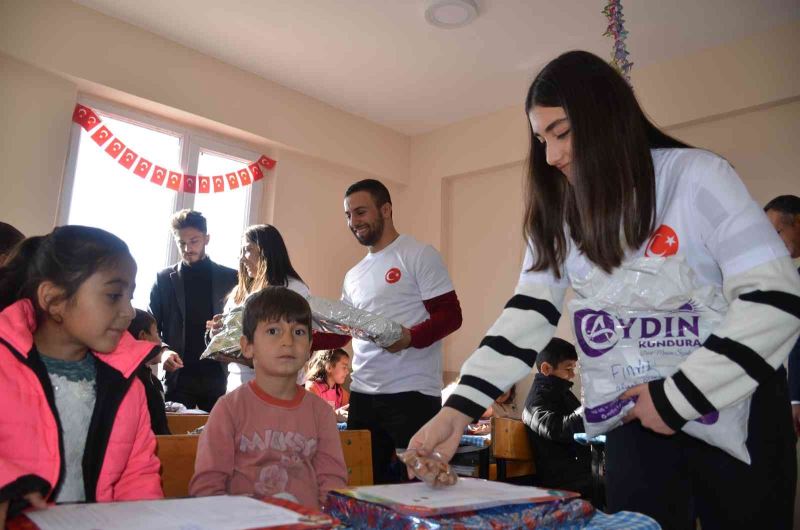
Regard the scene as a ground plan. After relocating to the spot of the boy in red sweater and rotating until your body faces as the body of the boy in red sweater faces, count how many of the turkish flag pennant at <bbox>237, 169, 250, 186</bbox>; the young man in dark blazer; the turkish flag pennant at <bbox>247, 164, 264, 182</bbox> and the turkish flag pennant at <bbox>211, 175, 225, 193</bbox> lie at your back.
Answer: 4

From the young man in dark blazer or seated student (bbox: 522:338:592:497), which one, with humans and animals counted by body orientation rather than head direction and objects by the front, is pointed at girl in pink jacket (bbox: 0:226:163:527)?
the young man in dark blazer

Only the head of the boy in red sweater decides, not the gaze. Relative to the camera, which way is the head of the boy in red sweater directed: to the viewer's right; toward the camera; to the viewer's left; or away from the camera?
toward the camera

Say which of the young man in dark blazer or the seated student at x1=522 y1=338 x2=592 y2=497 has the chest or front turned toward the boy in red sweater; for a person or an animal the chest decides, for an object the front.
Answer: the young man in dark blazer

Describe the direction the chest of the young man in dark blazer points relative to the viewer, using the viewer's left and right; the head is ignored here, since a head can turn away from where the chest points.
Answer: facing the viewer

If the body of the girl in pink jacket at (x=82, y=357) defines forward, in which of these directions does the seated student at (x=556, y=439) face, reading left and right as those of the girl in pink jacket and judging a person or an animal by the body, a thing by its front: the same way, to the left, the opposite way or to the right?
the same way

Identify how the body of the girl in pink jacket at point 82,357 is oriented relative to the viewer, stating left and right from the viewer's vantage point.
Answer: facing the viewer and to the right of the viewer

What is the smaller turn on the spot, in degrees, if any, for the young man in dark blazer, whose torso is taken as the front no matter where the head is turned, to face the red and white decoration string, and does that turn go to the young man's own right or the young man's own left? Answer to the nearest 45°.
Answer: approximately 180°

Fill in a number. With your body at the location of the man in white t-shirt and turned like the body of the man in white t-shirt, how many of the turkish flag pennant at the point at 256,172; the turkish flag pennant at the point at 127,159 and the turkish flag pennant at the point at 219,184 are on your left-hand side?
0

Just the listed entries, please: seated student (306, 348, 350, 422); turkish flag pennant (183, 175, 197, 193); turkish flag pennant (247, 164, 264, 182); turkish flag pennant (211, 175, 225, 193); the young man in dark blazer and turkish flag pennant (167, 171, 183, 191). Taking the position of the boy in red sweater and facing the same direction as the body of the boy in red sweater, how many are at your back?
6

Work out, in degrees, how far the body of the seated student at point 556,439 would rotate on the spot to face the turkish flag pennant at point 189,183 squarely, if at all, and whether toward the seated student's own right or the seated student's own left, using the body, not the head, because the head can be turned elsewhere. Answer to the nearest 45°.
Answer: approximately 180°

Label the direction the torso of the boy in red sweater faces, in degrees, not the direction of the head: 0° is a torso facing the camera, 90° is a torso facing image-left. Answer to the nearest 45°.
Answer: approximately 0°

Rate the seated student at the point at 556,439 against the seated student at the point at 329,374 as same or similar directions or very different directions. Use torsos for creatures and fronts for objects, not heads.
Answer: same or similar directions
